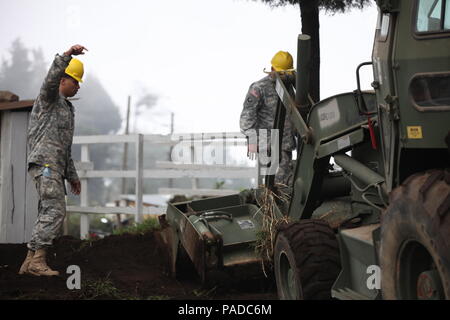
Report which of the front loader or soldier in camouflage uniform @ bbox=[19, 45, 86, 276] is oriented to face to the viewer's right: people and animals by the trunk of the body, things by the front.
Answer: the soldier in camouflage uniform

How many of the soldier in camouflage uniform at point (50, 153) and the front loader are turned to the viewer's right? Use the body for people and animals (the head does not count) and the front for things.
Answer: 1

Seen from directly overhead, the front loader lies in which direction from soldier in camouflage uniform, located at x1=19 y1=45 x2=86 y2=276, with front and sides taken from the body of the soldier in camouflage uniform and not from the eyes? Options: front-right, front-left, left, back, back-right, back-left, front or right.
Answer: front-right

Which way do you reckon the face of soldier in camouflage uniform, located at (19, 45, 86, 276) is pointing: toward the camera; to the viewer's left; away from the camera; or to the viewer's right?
to the viewer's right

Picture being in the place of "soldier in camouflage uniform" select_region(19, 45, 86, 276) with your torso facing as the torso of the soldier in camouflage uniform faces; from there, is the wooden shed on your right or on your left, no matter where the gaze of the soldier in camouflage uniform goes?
on your left

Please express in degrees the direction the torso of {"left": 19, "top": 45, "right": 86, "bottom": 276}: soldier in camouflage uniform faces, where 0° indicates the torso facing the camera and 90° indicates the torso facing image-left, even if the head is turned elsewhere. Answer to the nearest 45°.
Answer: approximately 270°
